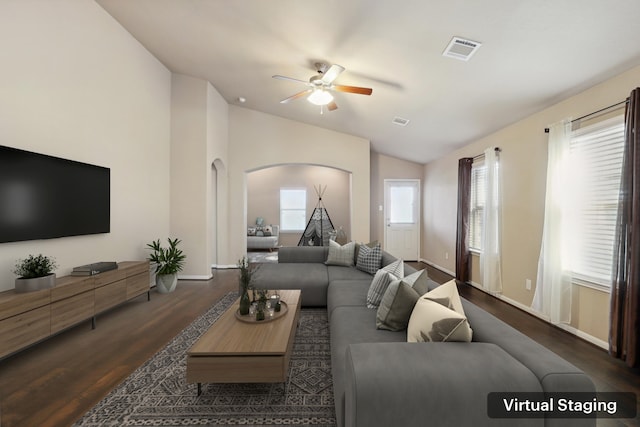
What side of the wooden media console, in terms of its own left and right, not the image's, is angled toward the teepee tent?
left

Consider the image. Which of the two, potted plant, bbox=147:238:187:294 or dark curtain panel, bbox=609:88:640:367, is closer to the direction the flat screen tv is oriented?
the dark curtain panel

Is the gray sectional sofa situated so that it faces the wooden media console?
yes

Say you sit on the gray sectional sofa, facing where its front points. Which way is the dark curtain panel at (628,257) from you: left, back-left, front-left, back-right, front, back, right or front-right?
back-right

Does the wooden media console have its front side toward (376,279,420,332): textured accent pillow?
yes

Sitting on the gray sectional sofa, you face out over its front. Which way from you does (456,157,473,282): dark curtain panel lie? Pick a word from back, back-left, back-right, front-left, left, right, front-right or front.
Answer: right

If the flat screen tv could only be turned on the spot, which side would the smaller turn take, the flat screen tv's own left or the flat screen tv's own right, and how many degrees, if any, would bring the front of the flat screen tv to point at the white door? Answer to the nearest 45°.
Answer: approximately 45° to the flat screen tv's own left

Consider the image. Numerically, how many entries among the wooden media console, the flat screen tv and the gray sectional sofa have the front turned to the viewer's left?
1

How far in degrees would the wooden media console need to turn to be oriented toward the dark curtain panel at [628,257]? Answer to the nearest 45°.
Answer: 0° — it already faces it

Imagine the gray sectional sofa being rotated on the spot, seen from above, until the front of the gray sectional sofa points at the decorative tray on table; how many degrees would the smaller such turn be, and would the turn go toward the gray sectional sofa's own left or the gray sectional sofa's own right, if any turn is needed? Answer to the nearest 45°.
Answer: approximately 45° to the gray sectional sofa's own right

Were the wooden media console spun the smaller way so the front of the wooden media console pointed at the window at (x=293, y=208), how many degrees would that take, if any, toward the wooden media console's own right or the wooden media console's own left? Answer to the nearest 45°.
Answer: approximately 90° to the wooden media console's own left

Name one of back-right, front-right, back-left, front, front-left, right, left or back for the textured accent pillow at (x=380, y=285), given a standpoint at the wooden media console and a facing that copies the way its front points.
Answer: front

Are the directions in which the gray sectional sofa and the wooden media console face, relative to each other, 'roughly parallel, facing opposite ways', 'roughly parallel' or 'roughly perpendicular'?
roughly parallel, facing opposite ways

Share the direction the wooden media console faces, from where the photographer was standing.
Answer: facing the viewer and to the right of the viewer

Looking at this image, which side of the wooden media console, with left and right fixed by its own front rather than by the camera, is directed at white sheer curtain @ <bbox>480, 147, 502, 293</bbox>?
front

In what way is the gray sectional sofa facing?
to the viewer's left

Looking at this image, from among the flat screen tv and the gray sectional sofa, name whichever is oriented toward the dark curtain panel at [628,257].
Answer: the flat screen tv

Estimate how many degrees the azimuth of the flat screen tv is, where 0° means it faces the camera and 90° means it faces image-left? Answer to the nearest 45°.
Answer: approximately 315°
